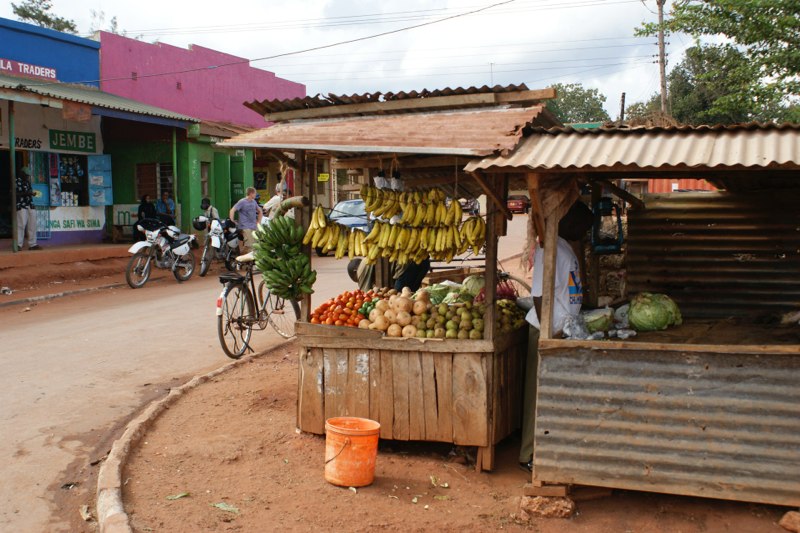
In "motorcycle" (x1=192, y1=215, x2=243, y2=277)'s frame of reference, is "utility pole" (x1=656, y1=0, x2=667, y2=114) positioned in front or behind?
behind

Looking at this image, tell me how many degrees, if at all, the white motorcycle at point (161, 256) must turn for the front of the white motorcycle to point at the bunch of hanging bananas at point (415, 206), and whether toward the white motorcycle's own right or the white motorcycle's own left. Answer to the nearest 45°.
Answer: approximately 45° to the white motorcycle's own left

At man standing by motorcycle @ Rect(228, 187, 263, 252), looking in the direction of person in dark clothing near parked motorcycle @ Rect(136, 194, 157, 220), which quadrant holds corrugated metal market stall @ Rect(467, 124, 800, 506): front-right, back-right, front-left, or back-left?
back-left

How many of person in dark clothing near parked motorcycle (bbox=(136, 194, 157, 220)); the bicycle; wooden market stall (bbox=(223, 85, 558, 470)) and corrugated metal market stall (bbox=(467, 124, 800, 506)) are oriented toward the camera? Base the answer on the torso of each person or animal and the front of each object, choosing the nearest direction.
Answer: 3

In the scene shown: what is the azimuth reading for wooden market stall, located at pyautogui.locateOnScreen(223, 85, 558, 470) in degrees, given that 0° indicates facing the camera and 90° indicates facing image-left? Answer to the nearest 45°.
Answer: approximately 0°

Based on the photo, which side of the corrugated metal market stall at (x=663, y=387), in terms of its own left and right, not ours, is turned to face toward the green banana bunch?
right

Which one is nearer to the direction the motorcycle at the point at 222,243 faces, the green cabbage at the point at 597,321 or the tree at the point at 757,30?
the green cabbage
